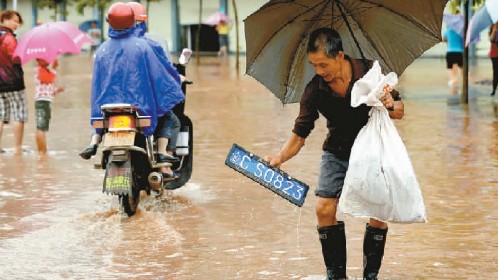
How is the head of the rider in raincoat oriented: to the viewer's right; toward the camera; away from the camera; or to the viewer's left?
away from the camera

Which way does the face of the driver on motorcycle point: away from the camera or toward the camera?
away from the camera

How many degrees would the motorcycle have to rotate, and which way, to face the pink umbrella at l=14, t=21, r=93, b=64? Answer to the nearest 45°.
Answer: approximately 45° to its left

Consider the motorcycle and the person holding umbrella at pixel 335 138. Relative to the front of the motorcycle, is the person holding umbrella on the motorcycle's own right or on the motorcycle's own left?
on the motorcycle's own right

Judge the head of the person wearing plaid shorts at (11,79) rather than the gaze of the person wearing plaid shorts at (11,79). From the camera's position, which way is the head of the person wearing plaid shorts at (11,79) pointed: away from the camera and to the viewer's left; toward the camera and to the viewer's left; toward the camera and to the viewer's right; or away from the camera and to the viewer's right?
toward the camera and to the viewer's right

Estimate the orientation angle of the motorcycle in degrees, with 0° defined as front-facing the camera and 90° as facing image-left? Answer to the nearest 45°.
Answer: approximately 225°

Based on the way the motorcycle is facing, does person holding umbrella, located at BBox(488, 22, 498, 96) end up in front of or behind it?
in front

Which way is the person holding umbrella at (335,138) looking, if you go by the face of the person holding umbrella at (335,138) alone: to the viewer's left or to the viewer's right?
to the viewer's left

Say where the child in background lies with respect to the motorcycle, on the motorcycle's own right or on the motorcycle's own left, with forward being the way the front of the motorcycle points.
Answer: on the motorcycle's own left

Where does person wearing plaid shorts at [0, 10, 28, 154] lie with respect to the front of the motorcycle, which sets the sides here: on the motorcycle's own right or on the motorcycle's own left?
on the motorcycle's own left
